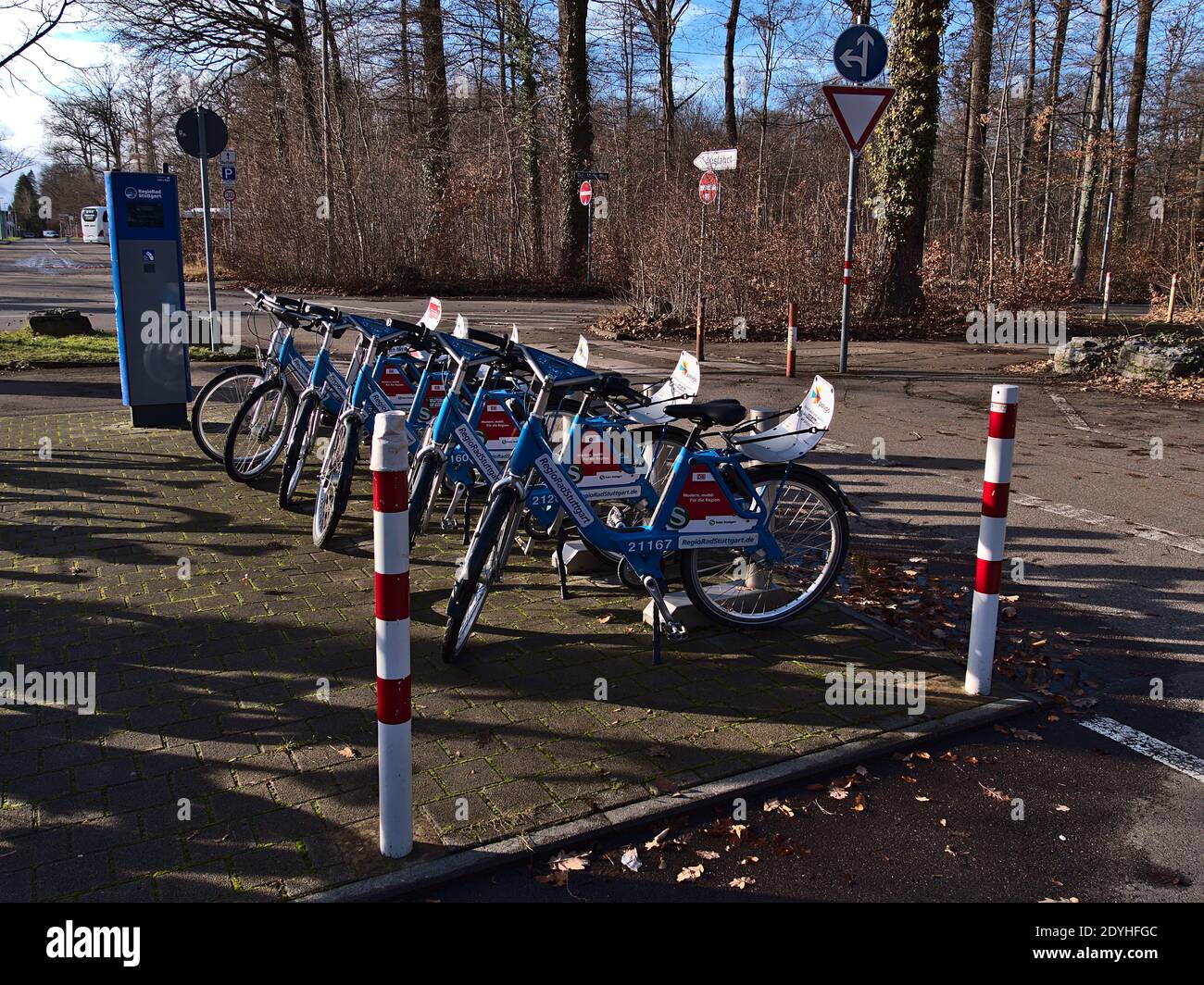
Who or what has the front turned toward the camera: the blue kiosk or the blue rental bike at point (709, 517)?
the blue kiosk

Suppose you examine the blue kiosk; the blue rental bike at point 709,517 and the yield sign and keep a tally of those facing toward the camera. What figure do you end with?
2

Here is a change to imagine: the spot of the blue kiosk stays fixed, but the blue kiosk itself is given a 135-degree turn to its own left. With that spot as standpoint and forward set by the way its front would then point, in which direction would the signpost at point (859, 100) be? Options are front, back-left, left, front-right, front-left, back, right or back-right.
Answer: front-right

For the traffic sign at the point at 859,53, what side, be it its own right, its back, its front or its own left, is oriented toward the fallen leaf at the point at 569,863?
front

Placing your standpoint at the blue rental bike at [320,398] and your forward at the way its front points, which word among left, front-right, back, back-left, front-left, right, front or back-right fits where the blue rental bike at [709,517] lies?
left

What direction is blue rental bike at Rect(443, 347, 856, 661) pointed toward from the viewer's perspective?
to the viewer's left

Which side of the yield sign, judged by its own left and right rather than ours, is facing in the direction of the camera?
front

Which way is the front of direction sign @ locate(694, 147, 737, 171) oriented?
toward the camera

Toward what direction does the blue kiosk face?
toward the camera

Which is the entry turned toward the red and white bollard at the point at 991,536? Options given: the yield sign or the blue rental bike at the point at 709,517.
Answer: the yield sign

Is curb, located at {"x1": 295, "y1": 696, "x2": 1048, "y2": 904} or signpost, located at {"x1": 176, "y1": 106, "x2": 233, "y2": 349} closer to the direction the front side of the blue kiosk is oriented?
the curb

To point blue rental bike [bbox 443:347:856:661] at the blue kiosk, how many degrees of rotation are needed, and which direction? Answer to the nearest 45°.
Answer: approximately 45° to its right

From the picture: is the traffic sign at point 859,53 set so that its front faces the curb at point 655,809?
yes

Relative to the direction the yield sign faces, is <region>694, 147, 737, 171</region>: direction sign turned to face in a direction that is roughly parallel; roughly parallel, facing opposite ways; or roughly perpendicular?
roughly parallel
